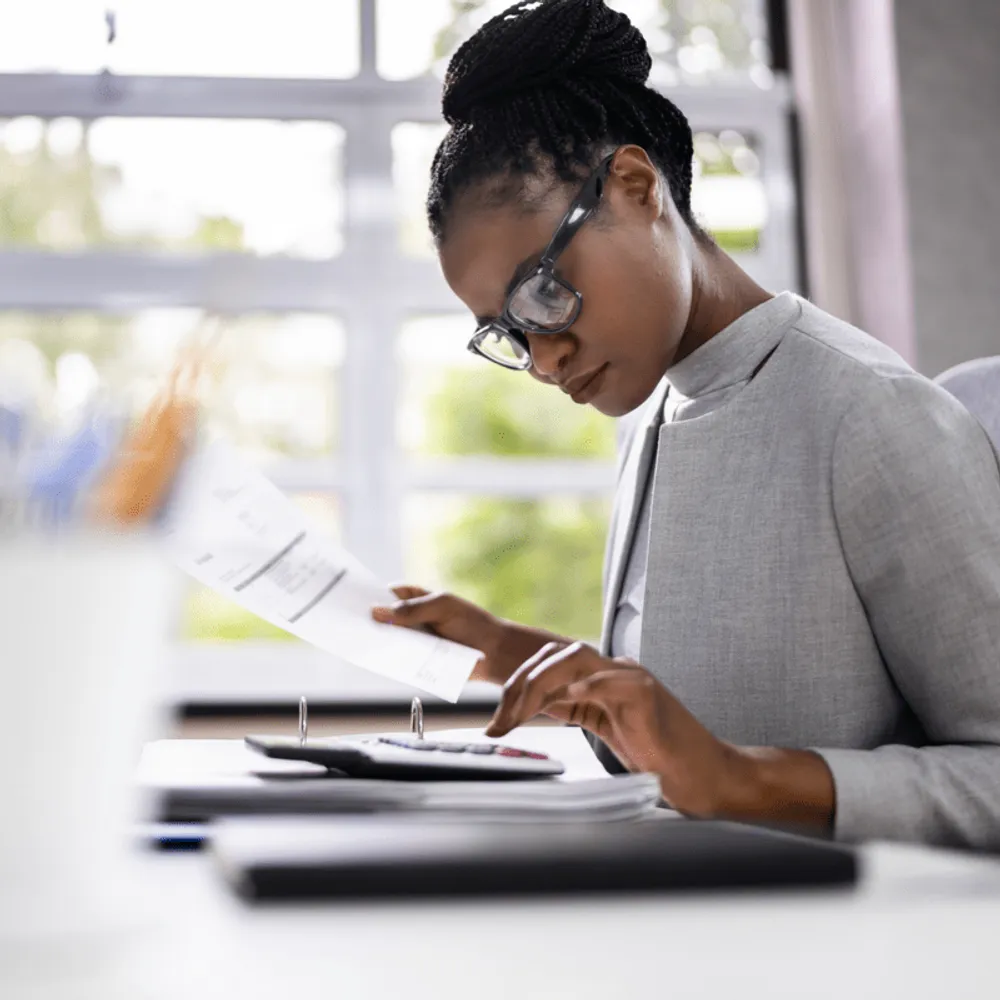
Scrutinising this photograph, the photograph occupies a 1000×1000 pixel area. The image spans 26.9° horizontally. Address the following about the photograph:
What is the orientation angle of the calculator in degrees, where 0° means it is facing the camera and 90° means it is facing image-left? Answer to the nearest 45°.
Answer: approximately 270°

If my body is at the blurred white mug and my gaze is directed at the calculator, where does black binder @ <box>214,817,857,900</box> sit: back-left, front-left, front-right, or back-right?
front-right
